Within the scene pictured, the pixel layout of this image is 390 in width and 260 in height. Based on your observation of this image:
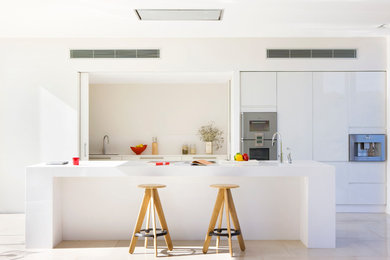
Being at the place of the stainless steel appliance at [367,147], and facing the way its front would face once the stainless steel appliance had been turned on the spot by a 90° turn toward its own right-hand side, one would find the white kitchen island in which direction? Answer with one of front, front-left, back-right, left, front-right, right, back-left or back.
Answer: front-left

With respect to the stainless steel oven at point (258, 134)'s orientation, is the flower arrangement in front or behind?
behind

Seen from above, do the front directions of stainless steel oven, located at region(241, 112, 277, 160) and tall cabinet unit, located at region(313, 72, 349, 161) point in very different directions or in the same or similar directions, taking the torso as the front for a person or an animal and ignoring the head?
same or similar directions

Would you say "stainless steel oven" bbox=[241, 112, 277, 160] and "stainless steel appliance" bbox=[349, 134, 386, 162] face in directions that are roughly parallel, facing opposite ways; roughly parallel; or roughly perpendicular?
roughly parallel

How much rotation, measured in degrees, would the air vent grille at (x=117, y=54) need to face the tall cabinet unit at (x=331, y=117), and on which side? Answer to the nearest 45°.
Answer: approximately 90° to its left

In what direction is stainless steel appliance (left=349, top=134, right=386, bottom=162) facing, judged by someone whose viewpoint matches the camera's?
facing the viewer

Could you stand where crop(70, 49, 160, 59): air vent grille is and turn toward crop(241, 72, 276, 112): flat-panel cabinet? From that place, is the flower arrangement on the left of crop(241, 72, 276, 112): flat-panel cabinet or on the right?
left

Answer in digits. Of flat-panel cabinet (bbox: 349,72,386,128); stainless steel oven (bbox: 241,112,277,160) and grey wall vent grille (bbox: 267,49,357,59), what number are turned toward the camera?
3

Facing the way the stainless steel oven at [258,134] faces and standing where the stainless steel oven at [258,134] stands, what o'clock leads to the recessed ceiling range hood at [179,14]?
The recessed ceiling range hood is roughly at 1 o'clock from the stainless steel oven.

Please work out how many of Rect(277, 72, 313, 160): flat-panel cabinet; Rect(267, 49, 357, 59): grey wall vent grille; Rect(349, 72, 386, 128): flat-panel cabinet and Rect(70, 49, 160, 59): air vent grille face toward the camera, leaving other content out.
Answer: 4

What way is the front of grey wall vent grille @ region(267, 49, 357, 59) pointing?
toward the camera

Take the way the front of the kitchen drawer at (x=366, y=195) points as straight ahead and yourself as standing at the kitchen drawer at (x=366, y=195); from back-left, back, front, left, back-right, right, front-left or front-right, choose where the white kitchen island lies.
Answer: front-right

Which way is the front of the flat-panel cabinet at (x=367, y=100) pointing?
toward the camera

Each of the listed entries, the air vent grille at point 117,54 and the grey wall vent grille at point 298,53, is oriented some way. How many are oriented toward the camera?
2

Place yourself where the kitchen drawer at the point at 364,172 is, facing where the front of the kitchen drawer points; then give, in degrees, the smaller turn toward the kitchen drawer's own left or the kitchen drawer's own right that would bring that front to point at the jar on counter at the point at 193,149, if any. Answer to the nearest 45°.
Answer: approximately 90° to the kitchen drawer's own right

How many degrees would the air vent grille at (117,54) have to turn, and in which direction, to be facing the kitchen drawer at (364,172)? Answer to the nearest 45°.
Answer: approximately 90° to its left

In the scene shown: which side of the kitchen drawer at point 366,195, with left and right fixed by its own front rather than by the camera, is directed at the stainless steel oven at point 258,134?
right

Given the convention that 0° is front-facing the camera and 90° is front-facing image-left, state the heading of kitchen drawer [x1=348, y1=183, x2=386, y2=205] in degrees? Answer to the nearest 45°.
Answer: approximately 0°
